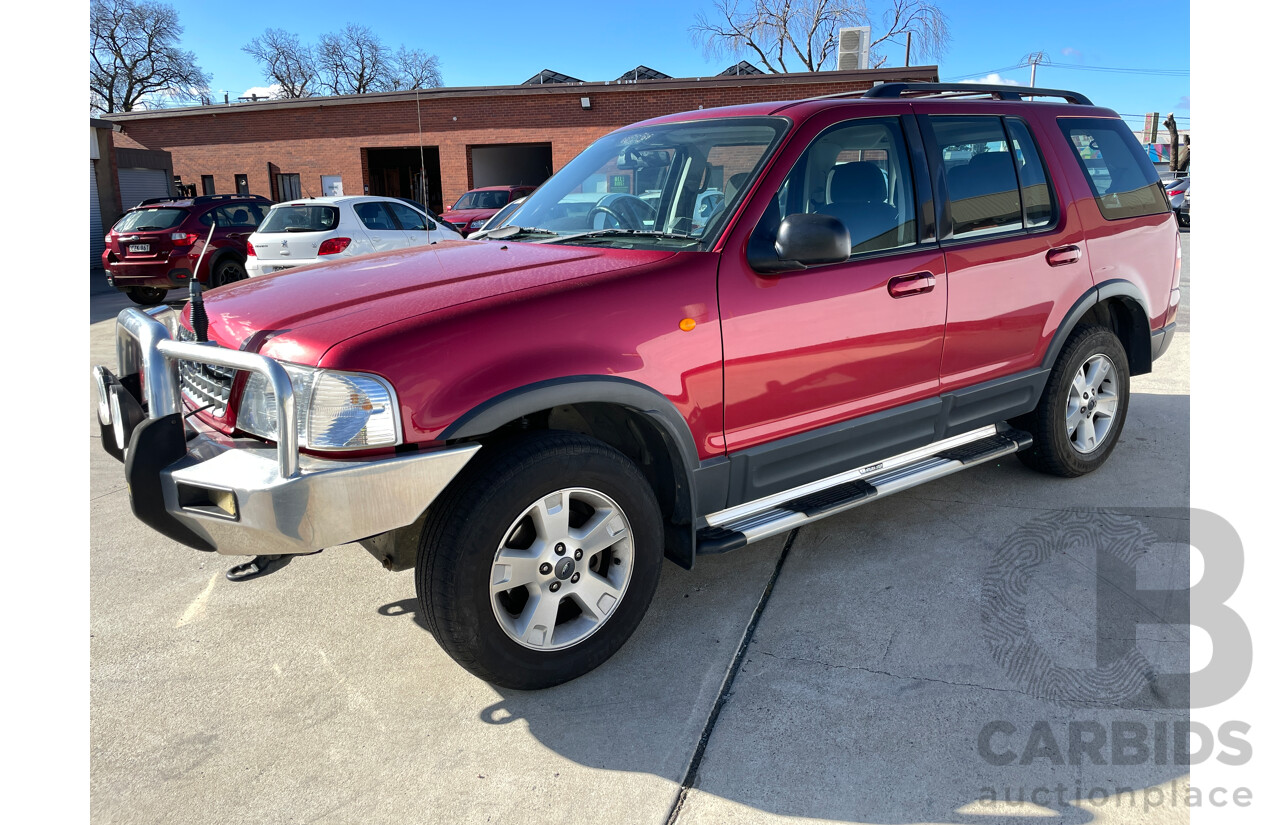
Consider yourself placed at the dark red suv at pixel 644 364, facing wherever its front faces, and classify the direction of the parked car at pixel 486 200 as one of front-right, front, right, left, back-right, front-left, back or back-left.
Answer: back-right

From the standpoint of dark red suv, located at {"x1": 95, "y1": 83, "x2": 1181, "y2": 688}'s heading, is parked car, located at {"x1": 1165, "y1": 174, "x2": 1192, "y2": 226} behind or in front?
behind

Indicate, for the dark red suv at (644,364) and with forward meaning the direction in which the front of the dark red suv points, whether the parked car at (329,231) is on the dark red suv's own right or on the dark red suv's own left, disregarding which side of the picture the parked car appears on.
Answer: on the dark red suv's own right

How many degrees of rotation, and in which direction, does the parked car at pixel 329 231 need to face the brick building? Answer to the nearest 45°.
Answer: approximately 45° to its left

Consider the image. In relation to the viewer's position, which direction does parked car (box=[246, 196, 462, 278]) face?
facing away from the viewer and to the right of the viewer

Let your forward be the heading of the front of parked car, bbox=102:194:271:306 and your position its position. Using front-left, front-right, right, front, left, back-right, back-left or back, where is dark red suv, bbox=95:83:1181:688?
back-right

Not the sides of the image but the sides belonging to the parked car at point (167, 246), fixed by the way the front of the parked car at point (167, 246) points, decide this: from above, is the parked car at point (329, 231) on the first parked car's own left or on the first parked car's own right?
on the first parked car's own right

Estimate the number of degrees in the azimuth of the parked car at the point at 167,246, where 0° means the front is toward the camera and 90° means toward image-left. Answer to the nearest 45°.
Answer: approximately 225°
